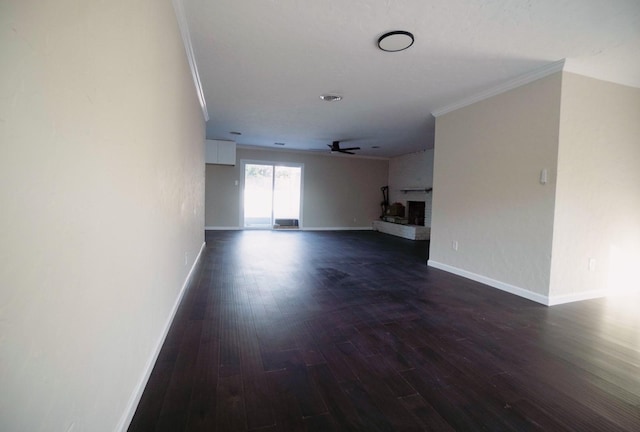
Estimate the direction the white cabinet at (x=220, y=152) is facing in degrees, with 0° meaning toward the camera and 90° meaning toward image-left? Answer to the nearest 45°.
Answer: approximately 0°

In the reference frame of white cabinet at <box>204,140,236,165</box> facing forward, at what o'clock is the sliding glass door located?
The sliding glass door is roughly at 8 o'clock from the white cabinet.

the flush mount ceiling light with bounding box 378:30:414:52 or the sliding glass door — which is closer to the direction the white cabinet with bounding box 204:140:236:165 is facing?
the flush mount ceiling light

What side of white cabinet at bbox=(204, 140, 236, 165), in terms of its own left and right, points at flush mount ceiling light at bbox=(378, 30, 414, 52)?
front

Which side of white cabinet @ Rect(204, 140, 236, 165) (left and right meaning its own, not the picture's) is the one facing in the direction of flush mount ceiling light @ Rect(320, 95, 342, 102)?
front
